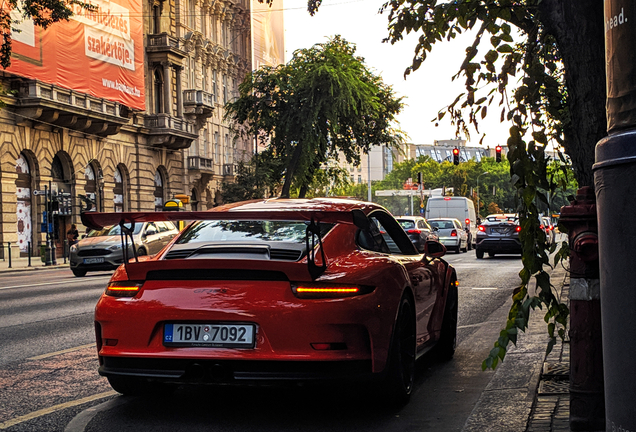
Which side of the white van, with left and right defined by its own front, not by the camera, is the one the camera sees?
back

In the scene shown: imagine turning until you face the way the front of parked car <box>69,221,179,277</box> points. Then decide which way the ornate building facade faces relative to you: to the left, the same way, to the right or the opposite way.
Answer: to the left

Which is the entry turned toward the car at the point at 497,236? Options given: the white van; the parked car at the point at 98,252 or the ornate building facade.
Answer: the ornate building facade

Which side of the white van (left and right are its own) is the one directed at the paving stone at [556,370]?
back

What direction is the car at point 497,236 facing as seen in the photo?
away from the camera

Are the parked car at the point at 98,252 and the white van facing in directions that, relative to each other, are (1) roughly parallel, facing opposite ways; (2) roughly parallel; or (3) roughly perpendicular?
roughly parallel, facing opposite ways

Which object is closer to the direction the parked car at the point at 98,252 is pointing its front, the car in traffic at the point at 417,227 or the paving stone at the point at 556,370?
the paving stone

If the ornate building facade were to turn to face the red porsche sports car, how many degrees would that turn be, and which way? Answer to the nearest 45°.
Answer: approximately 45° to its right

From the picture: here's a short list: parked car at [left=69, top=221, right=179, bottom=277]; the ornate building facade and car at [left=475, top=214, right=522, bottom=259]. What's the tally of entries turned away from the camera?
1

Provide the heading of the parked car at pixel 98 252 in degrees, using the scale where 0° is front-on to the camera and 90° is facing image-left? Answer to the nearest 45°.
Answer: approximately 45°

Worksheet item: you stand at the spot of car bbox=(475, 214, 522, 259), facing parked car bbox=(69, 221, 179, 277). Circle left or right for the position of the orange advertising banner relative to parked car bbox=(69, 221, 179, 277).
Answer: right

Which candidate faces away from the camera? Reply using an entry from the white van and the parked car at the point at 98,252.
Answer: the white van

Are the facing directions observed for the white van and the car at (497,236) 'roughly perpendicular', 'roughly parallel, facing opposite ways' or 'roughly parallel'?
roughly parallel

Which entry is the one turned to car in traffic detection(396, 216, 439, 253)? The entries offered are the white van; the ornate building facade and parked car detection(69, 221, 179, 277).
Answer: the ornate building facade

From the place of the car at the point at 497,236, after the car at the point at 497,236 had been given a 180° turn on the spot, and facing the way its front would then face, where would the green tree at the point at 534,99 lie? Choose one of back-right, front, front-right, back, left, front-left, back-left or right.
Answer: front

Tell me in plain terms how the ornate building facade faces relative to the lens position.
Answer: facing the viewer and to the right of the viewer

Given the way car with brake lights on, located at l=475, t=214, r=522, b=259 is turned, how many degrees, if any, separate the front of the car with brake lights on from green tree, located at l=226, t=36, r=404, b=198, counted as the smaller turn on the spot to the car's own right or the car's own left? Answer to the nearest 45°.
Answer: approximately 45° to the car's own left

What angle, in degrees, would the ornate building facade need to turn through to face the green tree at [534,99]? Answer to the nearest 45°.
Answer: approximately 45° to its right

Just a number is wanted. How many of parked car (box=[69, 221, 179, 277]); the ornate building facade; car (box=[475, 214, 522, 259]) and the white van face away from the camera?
2
